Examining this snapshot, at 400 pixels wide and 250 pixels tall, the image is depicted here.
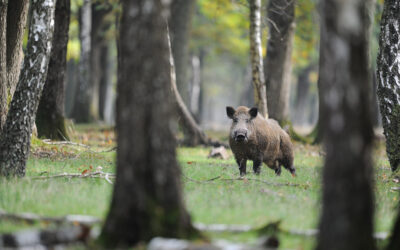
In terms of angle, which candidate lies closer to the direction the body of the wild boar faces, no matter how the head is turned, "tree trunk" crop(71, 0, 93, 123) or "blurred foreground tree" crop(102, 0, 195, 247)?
the blurred foreground tree

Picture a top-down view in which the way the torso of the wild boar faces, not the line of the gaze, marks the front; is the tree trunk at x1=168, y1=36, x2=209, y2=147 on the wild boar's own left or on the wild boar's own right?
on the wild boar's own right

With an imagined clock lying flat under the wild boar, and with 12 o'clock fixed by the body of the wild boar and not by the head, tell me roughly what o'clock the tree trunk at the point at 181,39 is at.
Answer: The tree trunk is roughly at 4 o'clock from the wild boar.

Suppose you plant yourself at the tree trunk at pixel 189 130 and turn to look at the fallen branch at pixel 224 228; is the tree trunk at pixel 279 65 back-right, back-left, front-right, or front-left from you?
back-left

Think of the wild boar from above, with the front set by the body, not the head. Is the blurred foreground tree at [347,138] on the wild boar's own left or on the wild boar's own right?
on the wild boar's own left

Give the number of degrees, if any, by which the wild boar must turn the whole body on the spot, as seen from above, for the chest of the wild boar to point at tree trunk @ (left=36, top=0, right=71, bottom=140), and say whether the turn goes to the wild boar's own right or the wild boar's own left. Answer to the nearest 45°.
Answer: approximately 90° to the wild boar's own right

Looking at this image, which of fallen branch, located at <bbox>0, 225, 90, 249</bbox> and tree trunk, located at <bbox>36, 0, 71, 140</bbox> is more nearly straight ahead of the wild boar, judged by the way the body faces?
the fallen branch

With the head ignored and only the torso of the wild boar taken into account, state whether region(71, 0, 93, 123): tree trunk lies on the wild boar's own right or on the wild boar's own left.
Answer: on the wild boar's own right

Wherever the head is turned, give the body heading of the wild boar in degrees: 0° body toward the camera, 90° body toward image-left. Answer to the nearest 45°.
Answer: approximately 45°

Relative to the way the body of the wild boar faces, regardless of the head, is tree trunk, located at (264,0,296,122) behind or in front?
behind

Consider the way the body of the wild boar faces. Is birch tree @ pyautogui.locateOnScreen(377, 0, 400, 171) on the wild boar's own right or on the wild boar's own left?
on the wild boar's own left

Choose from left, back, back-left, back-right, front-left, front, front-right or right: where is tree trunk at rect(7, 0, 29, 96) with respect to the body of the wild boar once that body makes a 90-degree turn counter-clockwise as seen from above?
back-right
